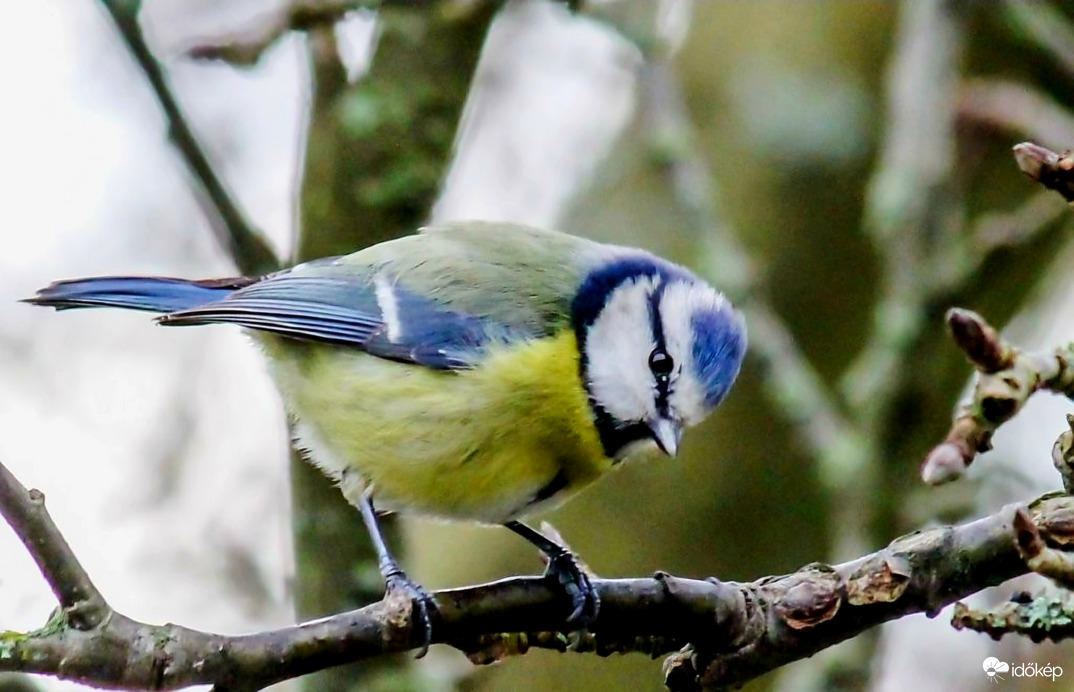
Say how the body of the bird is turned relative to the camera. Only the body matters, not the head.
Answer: to the viewer's right

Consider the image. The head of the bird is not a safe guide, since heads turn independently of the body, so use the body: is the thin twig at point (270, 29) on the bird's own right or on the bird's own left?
on the bird's own left

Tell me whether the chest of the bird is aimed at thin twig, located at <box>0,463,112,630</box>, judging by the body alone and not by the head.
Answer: no

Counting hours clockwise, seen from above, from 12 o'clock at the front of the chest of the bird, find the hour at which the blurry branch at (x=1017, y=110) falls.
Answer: The blurry branch is roughly at 11 o'clock from the bird.

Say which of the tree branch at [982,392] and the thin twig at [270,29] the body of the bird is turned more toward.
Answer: the tree branch
